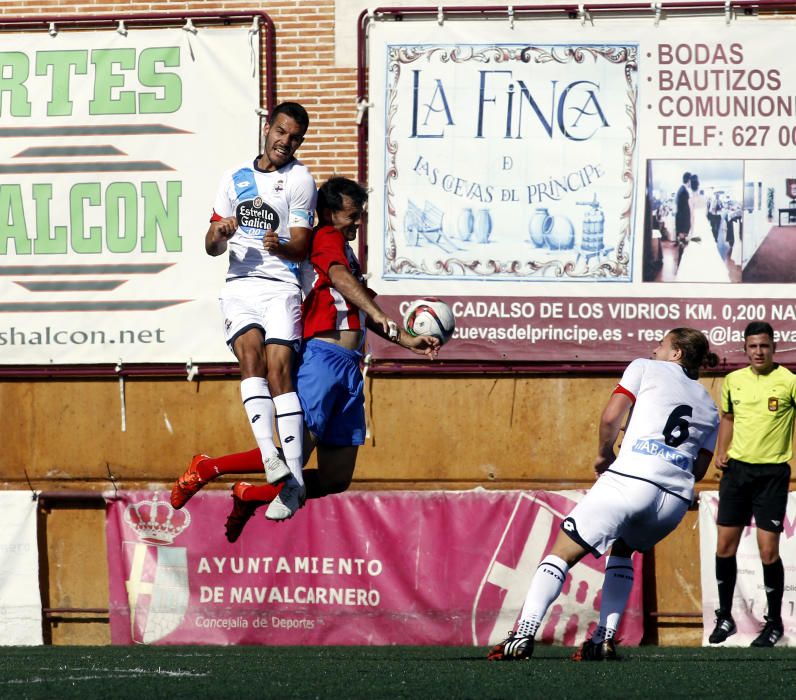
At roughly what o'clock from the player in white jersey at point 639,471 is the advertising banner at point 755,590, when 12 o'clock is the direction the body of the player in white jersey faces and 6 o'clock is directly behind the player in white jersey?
The advertising banner is roughly at 2 o'clock from the player in white jersey.

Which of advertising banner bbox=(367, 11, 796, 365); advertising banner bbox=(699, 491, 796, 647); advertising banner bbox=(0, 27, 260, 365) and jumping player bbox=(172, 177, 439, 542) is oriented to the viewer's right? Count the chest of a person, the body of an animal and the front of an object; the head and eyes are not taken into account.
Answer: the jumping player

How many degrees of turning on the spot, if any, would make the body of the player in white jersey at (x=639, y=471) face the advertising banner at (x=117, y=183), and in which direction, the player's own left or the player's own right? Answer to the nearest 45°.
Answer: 0° — they already face it

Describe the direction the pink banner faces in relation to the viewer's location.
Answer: facing the viewer

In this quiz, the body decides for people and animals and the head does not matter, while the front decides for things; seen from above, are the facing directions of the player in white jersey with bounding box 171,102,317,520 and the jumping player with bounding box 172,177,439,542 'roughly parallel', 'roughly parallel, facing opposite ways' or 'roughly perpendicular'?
roughly perpendicular

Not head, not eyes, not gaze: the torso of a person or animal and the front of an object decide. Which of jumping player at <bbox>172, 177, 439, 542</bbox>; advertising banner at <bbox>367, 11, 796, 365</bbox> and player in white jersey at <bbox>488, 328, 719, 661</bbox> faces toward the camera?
the advertising banner

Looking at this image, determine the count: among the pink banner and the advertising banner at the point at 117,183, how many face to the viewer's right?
0

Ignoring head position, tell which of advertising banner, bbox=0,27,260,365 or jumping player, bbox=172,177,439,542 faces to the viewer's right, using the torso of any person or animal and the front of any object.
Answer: the jumping player

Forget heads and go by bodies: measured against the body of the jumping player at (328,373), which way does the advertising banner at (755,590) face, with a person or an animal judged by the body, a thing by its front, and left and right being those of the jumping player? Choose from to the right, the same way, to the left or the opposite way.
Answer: to the right

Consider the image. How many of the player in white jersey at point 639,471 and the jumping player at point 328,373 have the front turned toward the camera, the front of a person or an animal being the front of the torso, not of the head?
0

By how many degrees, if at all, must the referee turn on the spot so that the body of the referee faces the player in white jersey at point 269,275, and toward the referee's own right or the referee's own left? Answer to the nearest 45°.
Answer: approximately 45° to the referee's own right

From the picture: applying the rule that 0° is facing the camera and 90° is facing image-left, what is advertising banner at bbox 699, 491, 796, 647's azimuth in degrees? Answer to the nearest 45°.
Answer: approximately 0°

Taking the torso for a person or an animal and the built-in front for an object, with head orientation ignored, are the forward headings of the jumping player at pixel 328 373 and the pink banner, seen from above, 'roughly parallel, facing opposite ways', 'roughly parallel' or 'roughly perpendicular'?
roughly perpendicular

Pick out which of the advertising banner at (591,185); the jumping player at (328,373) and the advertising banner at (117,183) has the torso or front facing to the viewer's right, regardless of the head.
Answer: the jumping player

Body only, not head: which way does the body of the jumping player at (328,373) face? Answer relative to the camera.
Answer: to the viewer's right
